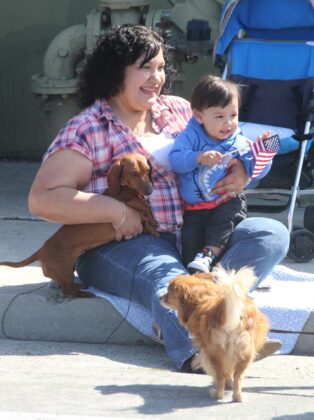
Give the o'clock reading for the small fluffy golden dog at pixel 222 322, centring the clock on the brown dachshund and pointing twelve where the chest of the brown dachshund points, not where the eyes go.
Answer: The small fluffy golden dog is roughly at 2 o'clock from the brown dachshund.

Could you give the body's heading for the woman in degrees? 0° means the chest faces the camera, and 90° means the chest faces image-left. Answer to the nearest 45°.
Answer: approximately 315°

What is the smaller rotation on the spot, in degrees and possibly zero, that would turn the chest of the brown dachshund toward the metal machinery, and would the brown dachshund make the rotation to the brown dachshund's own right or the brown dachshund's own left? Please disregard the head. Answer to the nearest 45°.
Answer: approximately 90° to the brown dachshund's own left

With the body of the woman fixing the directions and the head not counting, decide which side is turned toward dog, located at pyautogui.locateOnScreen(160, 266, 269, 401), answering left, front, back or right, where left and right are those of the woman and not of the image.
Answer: front

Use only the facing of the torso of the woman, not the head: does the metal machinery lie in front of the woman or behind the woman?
behind

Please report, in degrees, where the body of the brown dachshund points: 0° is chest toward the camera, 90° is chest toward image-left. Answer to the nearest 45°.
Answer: approximately 270°

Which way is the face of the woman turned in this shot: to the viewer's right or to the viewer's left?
to the viewer's right

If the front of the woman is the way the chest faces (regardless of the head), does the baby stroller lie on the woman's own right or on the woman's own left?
on the woman's own left

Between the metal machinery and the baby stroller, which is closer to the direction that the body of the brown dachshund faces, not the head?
the baby stroller
